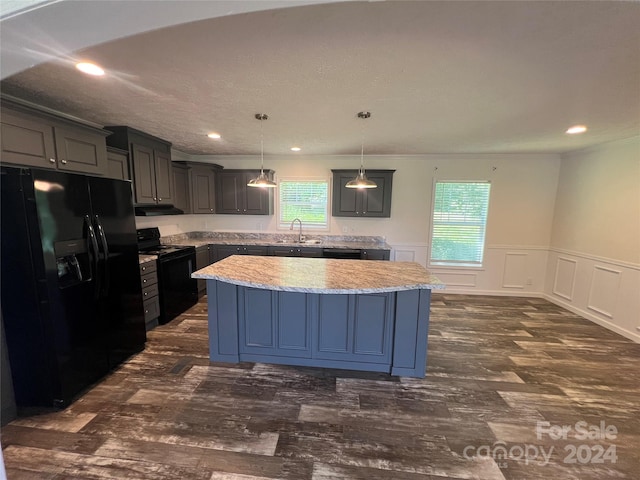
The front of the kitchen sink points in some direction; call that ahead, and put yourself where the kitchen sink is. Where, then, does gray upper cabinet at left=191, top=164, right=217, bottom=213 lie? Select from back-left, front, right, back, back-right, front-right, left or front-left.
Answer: right

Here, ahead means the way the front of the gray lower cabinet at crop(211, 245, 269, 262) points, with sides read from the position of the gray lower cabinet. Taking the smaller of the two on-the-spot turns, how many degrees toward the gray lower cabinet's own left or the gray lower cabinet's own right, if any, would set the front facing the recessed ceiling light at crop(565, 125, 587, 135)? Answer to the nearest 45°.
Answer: approximately 45° to the gray lower cabinet's own left

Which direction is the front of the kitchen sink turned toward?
toward the camera

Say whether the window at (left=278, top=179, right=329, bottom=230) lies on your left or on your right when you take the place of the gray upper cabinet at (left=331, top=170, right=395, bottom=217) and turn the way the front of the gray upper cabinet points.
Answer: on your right

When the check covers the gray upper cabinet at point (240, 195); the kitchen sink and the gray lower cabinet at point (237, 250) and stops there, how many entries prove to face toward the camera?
3

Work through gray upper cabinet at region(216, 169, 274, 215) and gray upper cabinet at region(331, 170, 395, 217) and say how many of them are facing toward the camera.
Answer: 2

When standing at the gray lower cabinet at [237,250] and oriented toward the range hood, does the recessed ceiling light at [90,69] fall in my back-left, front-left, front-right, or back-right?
front-left

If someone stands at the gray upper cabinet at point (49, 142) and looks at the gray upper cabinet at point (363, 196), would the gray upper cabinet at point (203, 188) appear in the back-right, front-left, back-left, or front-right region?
front-left

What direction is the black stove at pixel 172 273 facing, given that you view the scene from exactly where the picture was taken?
facing the viewer and to the right of the viewer

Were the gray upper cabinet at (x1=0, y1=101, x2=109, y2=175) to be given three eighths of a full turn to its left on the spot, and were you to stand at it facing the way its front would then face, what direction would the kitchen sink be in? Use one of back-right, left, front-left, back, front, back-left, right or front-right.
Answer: right

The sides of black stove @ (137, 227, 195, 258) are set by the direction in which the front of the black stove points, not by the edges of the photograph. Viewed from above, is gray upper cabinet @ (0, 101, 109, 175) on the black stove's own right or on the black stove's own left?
on the black stove's own right

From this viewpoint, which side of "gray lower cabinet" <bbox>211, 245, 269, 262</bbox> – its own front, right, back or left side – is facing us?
front

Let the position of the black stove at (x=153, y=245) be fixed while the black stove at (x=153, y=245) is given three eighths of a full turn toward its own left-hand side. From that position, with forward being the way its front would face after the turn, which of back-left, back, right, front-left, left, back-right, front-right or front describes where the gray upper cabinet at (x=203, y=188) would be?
front-right

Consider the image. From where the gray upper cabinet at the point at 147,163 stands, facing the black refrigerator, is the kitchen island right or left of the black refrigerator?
left

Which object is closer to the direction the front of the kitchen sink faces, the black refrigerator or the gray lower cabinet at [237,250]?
the black refrigerator

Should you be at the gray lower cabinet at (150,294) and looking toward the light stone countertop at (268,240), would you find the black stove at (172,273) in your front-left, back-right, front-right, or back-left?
front-left

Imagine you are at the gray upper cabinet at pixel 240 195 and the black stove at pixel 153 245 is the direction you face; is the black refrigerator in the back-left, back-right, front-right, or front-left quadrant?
front-left

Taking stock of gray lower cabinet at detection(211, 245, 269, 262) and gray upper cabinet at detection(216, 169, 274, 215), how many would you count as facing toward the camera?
2

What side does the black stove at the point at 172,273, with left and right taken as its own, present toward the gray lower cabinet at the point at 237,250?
left
